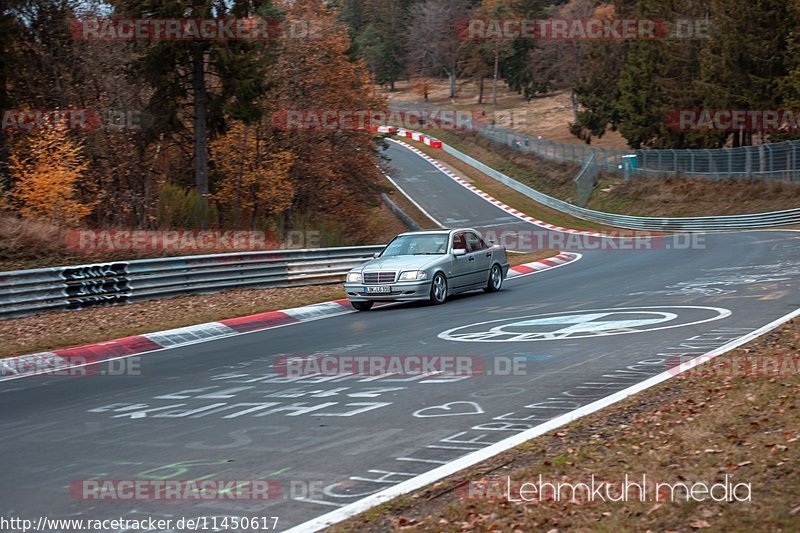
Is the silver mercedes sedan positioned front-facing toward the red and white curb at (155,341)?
yes

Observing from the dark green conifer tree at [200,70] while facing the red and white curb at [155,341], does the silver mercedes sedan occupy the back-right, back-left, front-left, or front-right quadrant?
front-left

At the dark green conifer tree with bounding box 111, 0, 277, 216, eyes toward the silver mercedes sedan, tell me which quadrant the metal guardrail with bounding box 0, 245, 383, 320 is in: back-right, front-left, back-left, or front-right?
front-right

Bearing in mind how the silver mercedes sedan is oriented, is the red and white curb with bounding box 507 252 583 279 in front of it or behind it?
behind

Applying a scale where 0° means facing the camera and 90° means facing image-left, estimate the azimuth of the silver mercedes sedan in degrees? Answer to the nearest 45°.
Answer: approximately 45°

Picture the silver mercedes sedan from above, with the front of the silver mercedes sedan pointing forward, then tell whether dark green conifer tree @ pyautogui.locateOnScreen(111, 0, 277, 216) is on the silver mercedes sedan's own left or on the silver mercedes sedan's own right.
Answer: on the silver mercedes sedan's own right
